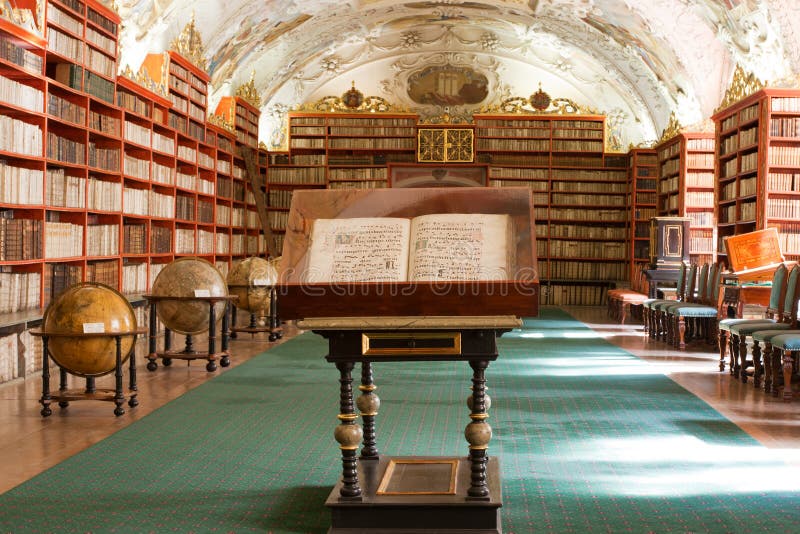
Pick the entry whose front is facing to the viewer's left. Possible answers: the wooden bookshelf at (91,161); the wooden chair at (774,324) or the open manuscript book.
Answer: the wooden chair

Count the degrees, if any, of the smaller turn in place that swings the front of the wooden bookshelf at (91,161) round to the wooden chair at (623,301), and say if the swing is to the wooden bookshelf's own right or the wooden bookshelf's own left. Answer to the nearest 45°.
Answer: approximately 45° to the wooden bookshelf's own left

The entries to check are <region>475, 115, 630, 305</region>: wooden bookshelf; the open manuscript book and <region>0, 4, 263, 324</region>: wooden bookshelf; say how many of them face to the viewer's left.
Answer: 0

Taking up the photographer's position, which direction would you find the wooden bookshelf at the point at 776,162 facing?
facing the viewer and to the left of the viewer

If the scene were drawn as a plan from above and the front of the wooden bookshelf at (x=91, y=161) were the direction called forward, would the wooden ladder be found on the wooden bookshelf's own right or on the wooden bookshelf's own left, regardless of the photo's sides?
on the wooden bookshelf's own left

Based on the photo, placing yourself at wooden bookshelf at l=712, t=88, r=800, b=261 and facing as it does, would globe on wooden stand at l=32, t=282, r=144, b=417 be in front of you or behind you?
in front

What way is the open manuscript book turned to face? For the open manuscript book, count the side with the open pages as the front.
toward the camera

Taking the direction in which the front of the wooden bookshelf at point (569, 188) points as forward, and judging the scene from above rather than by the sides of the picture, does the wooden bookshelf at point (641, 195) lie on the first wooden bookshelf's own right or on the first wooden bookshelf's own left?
on the first wooden bookshelf's own left

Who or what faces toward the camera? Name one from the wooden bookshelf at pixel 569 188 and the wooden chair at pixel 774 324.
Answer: the wooden bookshelf

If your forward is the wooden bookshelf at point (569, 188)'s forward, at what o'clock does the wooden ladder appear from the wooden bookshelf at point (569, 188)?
The wooden ladder is roughly at 2 o'clock from the wooden bookshelf.

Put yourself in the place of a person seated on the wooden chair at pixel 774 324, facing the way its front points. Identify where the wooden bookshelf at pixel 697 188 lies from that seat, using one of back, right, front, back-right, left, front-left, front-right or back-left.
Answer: right

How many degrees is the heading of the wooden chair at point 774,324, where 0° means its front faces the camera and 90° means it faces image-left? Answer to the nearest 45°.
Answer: approximately 90°

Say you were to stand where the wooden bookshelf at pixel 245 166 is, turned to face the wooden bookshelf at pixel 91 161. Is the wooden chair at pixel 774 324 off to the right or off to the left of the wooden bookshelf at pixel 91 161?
left

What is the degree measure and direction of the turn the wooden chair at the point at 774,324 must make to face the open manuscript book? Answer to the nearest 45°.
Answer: approximately 90° to its left

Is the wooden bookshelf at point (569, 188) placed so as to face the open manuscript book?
yes

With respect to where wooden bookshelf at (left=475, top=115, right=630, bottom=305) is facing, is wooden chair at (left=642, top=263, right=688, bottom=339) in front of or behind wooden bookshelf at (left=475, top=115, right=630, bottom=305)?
in front

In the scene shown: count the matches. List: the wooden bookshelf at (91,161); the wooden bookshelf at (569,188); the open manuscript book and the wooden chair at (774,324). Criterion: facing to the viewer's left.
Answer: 1

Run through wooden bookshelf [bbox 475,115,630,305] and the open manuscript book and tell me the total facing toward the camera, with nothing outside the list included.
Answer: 2
